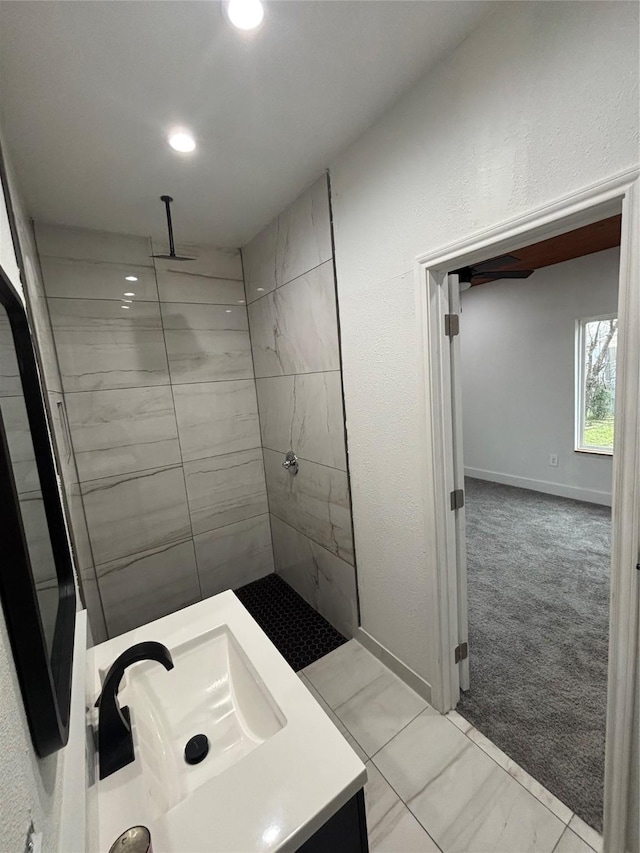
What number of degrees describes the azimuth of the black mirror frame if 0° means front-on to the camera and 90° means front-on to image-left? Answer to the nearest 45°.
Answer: approximately 270°

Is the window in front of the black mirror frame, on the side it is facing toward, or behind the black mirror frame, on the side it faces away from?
in front
